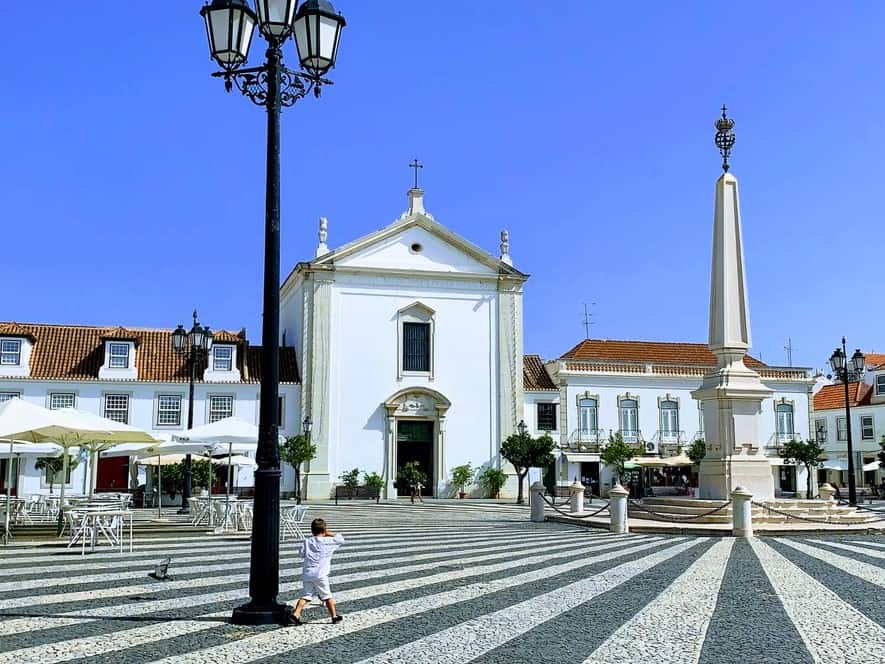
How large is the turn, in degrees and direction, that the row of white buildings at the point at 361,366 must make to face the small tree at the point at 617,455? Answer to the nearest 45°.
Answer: approximately 90° to its left

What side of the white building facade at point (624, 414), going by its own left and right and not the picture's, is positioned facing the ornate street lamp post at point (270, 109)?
front

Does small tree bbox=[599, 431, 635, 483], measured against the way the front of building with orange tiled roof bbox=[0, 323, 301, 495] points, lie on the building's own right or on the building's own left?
on the building's own left

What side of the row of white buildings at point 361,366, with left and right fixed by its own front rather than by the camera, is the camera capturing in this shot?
front

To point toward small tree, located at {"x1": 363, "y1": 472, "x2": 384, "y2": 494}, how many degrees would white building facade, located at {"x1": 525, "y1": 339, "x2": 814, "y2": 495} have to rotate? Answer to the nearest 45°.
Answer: approximately 45° to its right

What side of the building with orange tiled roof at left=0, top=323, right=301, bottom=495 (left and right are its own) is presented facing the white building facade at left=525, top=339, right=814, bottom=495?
left

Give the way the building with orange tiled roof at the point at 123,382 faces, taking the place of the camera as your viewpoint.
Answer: facing the viewer

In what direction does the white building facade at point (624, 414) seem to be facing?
toward the camera

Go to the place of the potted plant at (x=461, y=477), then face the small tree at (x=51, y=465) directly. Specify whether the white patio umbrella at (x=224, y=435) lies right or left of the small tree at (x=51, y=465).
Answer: left

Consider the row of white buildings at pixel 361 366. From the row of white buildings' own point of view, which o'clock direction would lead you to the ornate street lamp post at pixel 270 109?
The ornate street lamp post is roughly at 12 o'clock from the row of white buildings.

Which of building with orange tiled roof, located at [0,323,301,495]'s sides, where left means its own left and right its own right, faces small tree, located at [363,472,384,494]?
left

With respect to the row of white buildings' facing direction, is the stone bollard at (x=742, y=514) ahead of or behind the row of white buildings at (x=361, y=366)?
ahead

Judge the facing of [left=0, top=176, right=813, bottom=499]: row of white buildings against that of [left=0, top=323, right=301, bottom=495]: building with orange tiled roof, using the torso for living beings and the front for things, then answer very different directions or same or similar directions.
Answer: same or similar directions
